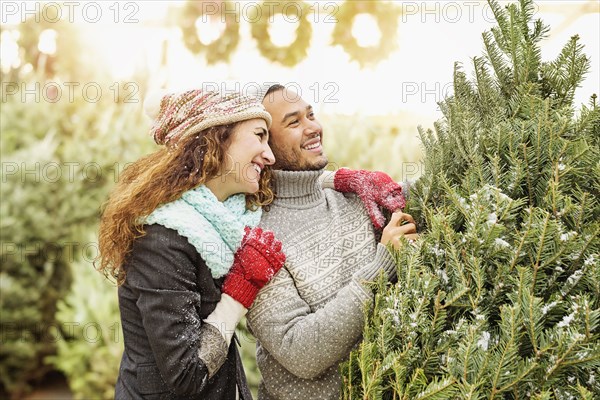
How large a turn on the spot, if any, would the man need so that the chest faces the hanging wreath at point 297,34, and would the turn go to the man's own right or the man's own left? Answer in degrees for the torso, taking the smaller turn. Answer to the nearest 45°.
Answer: approximately 135° to the man's own left

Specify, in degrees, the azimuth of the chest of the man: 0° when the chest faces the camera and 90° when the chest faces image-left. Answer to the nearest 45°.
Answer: approximately 315°

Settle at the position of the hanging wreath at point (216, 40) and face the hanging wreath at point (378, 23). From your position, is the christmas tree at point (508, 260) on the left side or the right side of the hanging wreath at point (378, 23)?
right

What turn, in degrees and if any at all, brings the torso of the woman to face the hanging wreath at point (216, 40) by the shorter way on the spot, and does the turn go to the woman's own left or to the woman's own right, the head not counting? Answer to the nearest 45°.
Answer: approximately 90° to the woman's own left

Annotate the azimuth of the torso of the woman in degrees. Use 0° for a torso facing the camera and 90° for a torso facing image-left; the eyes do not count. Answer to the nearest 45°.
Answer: approximately 270°

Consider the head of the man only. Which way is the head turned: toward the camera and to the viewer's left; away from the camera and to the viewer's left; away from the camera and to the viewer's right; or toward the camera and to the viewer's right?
toward the camera and to the viewer's right

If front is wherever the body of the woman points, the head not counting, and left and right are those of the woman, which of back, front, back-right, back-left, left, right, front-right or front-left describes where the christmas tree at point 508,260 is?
front-right

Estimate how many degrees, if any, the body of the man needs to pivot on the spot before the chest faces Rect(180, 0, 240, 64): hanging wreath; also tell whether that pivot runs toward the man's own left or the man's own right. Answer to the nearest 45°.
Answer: approximately 135° to the man's own left

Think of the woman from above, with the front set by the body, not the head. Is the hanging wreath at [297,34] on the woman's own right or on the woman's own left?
on the woman's own left

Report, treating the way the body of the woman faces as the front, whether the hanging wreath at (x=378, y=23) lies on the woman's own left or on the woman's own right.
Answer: on the woman's own left
